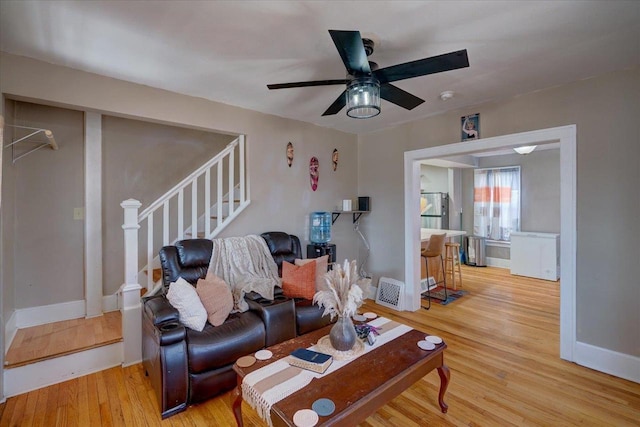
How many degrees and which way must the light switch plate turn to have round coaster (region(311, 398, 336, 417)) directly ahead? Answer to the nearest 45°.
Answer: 0° — it already faces it

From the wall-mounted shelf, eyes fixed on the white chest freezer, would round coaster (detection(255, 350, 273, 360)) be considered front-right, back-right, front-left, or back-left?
back-right

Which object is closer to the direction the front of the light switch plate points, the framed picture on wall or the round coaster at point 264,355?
the round coaster

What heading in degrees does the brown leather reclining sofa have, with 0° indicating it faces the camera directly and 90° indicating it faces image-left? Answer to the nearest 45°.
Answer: approximately 315°

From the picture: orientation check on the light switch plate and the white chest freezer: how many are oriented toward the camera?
2

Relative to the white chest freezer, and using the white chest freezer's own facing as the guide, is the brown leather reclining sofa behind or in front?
in front

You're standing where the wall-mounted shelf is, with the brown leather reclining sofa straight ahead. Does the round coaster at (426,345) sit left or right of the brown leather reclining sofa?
left

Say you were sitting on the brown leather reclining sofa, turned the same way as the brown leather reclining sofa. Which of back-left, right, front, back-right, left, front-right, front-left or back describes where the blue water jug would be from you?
left

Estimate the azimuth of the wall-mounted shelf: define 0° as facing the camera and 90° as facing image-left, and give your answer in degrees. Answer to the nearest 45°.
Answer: approximately 315°

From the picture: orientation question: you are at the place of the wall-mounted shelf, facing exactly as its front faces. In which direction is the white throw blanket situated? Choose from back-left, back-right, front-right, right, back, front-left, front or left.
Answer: right

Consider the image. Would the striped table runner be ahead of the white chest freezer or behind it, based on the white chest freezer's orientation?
ahead

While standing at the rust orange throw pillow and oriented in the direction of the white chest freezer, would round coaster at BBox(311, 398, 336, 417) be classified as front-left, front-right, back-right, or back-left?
back-right

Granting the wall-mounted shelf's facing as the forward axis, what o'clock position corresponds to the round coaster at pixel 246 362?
The round coaster is roughly at 2 o'clock from the wall-mounted shelf.
